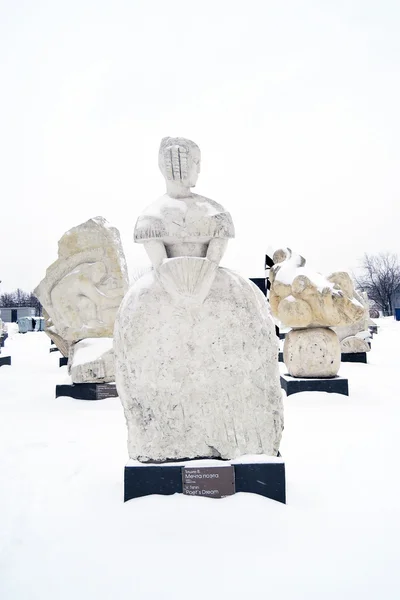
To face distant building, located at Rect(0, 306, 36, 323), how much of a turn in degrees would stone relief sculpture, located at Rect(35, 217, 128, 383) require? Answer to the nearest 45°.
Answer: approximately 180°

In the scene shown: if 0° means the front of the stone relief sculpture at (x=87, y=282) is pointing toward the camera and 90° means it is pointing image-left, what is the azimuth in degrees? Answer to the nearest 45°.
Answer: approximately 0°

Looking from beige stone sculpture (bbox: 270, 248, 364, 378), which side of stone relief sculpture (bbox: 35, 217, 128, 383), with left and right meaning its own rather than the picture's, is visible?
left

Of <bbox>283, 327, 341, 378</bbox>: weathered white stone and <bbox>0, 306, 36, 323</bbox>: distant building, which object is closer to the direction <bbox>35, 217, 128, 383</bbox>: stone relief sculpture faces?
the weathered white stone

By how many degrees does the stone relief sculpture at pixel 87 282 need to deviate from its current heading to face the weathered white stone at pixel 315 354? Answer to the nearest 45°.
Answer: approximately 45° to its left
